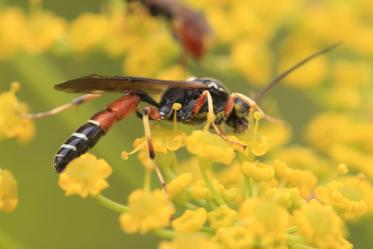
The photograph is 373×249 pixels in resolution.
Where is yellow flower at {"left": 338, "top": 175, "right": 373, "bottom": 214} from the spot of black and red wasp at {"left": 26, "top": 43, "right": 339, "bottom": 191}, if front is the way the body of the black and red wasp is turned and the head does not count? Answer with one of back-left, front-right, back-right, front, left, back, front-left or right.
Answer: front

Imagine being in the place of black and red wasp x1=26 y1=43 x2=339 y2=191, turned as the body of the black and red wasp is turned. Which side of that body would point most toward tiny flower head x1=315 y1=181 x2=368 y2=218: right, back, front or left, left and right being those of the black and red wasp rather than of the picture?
front

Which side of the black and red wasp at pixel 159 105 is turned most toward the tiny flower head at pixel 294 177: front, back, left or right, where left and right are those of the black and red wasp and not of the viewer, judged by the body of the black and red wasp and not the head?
front

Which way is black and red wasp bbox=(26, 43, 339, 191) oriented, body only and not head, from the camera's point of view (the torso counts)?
to the viewer's right

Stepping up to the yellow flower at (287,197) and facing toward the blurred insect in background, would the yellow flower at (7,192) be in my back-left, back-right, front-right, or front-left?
front-left
